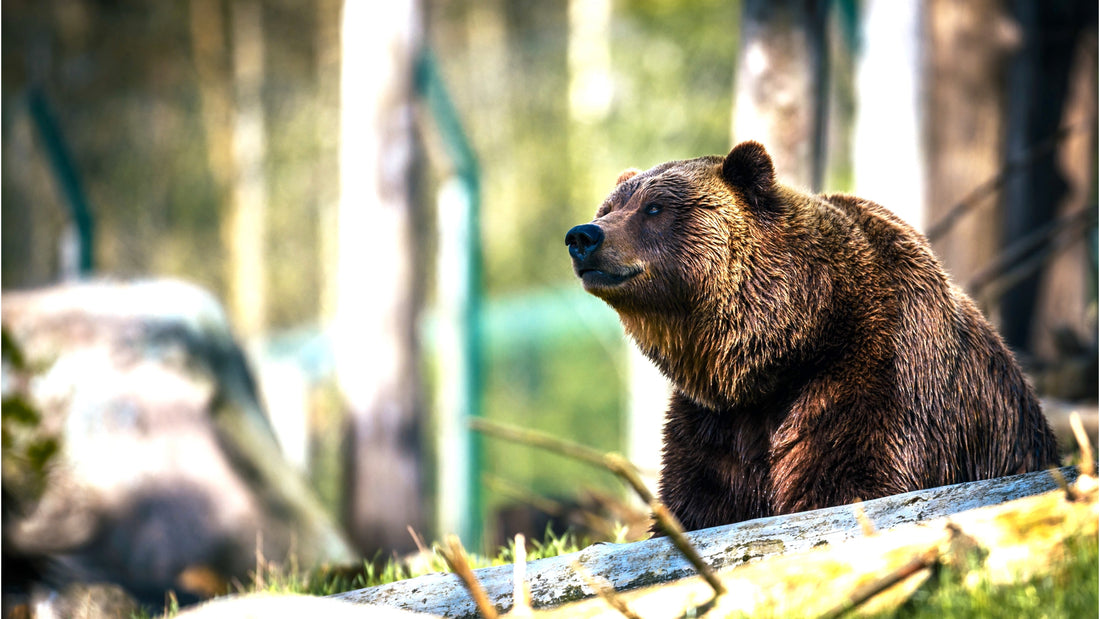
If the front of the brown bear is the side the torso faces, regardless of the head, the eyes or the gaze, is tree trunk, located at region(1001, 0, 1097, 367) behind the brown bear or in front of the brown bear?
behind

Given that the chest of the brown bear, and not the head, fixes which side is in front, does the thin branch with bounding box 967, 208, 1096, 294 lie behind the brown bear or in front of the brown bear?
behind

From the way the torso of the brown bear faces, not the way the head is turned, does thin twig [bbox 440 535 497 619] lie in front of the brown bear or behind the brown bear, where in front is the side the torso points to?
in front

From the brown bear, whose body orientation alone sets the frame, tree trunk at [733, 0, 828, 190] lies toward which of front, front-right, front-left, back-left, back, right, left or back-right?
back-right

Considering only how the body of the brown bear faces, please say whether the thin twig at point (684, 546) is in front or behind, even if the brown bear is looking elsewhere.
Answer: in front

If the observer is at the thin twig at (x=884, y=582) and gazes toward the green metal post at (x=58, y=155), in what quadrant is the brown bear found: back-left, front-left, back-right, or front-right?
front-right

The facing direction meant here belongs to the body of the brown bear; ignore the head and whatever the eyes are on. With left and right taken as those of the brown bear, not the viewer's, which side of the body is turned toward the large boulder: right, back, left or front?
right

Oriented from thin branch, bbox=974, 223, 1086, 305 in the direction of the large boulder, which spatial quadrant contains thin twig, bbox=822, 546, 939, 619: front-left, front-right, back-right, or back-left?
front-left

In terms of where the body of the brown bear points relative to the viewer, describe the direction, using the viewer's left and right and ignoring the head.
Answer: facing the viewer and to the left of the viewer

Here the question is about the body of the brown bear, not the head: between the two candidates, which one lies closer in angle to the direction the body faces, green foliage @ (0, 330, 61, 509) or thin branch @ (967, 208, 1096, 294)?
the green foliage

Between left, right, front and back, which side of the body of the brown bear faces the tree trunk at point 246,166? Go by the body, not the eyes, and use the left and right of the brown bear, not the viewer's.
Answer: right

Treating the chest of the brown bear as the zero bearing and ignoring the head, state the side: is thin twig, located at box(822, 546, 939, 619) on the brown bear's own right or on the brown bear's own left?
on the brown bear's own left

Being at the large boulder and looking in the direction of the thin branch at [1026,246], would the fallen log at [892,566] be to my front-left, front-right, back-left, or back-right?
front-right
